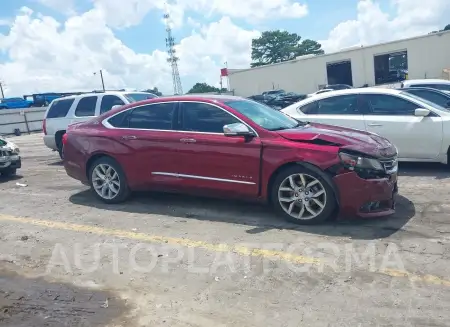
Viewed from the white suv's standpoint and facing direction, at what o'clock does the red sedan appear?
The red sedan is roughly at 1 o'clock from the white suv.

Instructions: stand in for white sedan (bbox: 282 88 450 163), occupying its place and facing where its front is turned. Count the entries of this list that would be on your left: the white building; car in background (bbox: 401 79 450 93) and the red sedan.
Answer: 2

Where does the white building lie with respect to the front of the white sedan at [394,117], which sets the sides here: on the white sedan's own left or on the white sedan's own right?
on the white sedan's own left

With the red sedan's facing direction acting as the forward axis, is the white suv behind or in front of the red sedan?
behind

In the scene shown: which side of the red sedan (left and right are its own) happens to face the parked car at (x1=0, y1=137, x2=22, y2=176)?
back

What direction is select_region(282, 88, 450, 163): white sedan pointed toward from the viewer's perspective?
to the viewer's right

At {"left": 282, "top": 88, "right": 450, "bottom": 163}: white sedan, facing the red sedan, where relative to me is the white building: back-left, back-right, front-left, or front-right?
back-right
